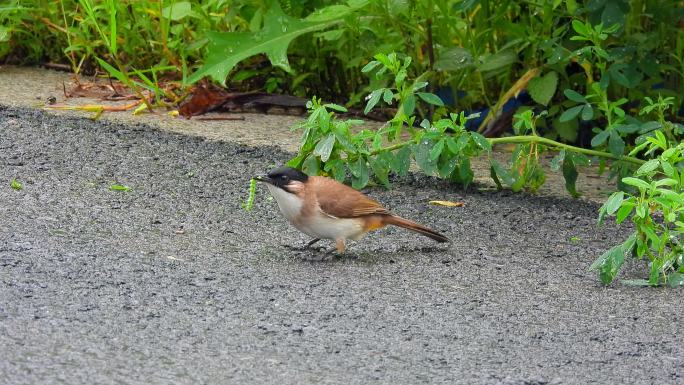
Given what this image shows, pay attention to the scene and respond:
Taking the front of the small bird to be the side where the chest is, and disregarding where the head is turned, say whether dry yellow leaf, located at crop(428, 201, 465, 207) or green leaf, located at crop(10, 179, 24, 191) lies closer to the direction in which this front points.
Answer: the green leaf

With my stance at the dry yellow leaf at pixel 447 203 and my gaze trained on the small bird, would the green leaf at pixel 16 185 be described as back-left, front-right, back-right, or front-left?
front-right

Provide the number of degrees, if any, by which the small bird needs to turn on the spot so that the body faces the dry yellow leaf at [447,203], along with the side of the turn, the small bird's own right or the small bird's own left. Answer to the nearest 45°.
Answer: approximately 135° to the small bird's own right

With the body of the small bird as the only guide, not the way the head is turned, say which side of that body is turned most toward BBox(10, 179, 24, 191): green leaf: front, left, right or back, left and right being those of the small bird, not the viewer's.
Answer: front

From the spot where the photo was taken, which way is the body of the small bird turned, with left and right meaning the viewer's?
facing to the left of the viewer

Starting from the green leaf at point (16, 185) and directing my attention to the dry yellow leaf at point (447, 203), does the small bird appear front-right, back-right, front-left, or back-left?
front-right

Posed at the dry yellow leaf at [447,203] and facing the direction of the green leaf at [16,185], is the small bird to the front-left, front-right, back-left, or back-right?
front-left
